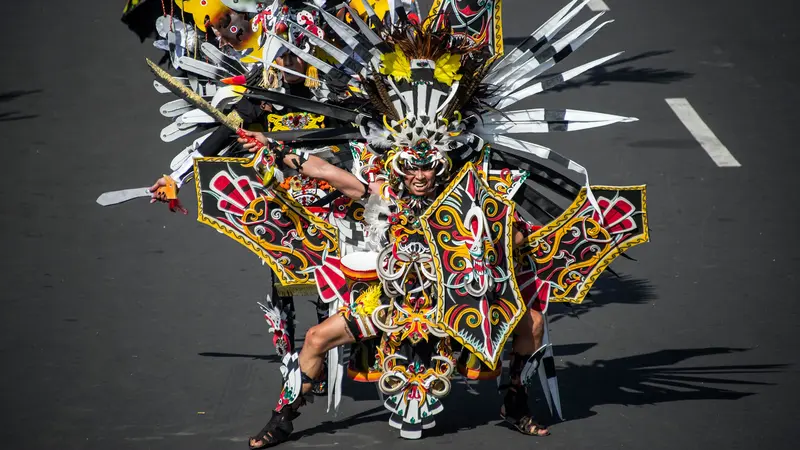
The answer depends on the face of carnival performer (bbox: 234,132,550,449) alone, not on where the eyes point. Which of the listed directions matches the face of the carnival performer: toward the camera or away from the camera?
toward the camera

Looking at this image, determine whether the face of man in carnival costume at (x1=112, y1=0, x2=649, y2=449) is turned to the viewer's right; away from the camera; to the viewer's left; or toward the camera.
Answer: toward the camera

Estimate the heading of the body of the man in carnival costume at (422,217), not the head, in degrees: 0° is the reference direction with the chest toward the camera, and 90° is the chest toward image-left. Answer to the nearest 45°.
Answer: approximately 0°
